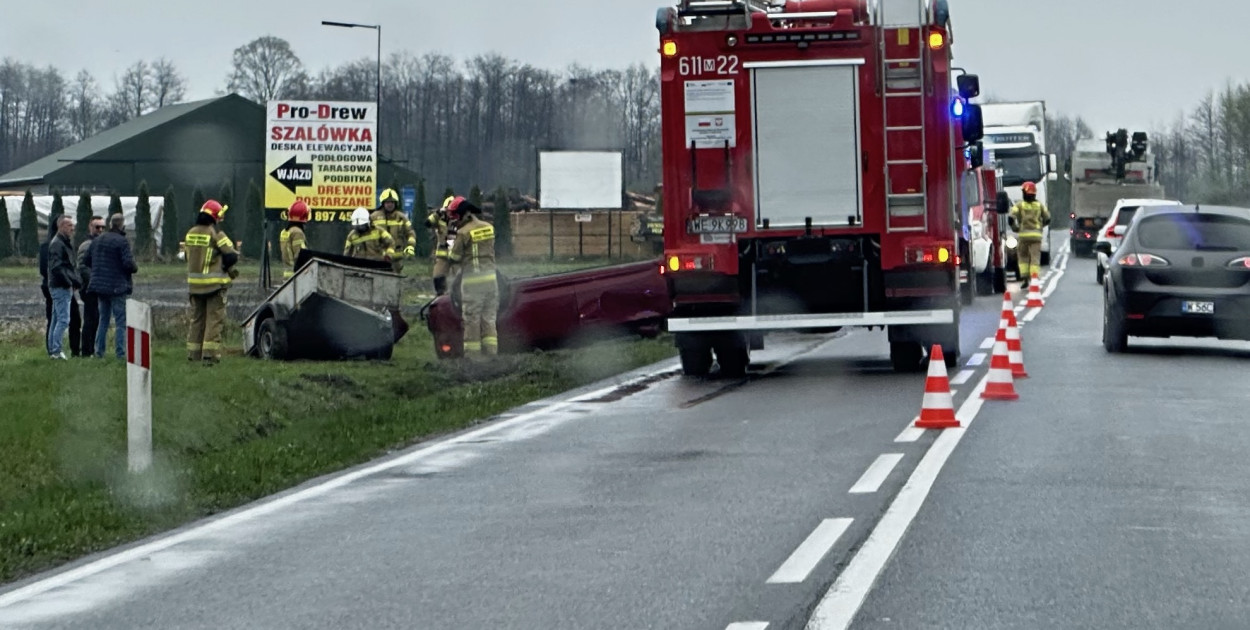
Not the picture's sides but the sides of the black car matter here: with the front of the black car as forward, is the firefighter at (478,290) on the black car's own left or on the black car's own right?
on the black car's own left

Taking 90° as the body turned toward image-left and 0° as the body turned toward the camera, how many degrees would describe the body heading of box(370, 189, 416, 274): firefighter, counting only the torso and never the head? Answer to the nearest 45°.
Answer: approximately 0°

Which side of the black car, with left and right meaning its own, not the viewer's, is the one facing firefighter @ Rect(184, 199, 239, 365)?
left

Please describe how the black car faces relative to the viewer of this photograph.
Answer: facing away from the viewer

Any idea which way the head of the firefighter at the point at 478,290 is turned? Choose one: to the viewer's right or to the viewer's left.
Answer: to the viewer's left

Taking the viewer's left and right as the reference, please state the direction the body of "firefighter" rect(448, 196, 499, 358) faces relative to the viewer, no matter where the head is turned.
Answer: facing away from the viewer and to the left of the viewer

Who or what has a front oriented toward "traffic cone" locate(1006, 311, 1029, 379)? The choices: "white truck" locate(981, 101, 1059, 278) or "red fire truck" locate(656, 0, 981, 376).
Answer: the white truck

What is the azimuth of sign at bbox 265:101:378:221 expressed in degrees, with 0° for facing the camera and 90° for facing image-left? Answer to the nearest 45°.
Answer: approximately 0°

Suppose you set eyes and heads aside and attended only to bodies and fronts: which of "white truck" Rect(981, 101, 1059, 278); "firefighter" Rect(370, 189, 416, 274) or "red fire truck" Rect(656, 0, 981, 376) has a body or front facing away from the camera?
the red fire truck

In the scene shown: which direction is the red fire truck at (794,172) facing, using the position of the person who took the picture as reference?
facing away from the viewer

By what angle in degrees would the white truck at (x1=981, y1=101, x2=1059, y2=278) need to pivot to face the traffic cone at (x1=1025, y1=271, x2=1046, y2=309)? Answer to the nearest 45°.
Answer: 0° — it already faces it
